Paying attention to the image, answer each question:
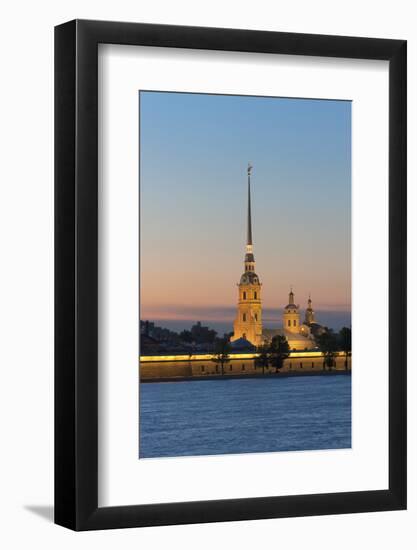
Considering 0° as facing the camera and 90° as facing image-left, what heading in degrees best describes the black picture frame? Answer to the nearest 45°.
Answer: approximately 315°
